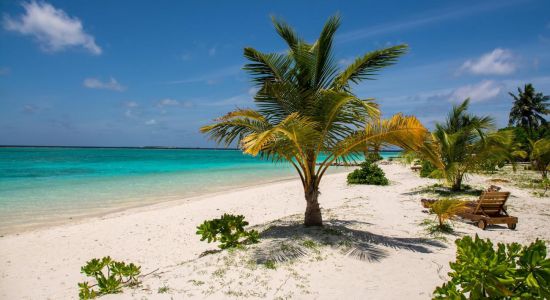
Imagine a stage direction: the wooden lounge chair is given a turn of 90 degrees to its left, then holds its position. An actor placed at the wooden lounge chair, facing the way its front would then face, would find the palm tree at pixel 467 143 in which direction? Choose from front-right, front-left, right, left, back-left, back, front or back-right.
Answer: back-right

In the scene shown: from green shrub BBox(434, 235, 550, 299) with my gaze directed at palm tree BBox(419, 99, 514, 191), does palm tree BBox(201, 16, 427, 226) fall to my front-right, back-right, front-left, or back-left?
front-left

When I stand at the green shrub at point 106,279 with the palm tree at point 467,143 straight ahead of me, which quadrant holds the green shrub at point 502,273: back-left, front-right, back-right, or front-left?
front-right

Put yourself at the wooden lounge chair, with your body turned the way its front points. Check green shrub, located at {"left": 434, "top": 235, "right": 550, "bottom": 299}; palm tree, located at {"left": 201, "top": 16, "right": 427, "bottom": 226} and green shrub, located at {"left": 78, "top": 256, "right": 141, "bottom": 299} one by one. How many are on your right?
0

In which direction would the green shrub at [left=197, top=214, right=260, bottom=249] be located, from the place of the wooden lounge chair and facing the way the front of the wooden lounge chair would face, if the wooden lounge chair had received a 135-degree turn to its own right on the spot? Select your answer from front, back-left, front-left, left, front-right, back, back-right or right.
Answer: back-right

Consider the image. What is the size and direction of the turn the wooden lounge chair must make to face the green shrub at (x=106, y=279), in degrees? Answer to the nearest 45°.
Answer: approximately 90° to its left

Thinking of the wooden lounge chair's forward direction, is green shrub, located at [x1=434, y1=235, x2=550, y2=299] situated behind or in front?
behind

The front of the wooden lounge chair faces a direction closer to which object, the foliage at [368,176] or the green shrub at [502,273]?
the foliage

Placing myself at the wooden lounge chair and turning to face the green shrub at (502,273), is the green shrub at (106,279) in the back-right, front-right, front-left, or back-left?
front-right

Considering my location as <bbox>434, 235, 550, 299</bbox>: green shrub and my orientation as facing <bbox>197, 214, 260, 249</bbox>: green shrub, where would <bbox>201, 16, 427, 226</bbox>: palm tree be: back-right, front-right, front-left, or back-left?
front-right

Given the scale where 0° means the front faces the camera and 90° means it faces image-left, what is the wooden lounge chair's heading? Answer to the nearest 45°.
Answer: approximately 135°

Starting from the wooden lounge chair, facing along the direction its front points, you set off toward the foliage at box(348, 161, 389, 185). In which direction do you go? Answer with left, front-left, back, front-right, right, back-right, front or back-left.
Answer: front
